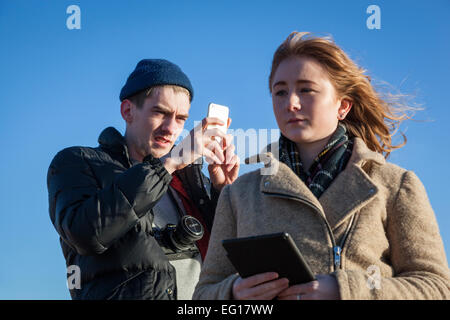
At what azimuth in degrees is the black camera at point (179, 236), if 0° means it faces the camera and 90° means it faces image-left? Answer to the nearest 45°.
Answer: approximately 315°

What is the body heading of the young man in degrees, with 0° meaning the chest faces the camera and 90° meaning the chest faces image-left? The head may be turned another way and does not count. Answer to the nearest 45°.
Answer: approximately 315°

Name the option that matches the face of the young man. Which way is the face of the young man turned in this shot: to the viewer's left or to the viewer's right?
to the viewer's right

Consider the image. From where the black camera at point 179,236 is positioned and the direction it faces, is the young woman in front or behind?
in front
